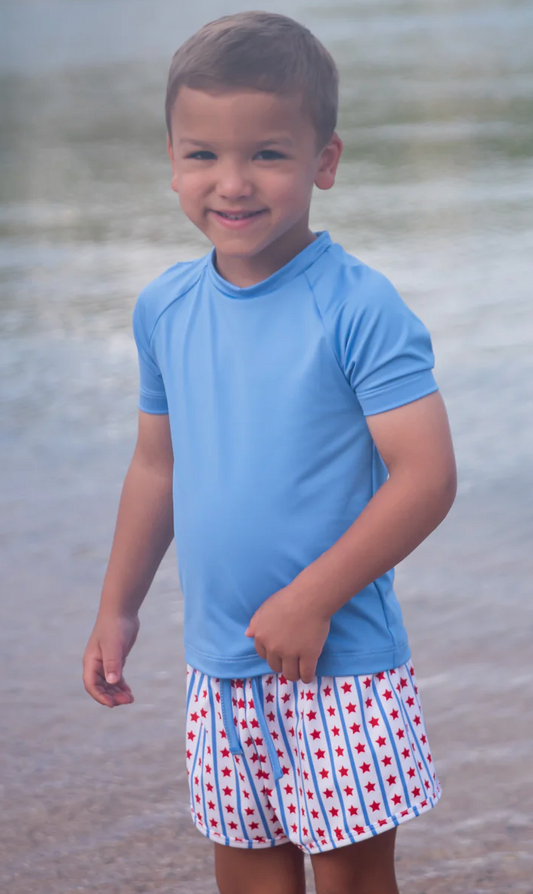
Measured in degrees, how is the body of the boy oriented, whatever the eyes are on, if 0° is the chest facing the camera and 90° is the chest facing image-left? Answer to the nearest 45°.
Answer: approximately 45°
